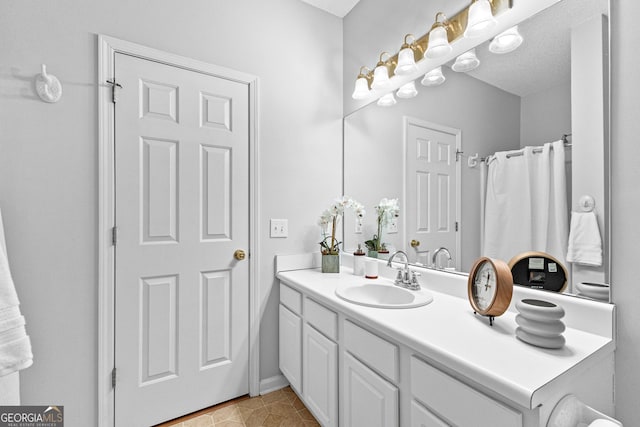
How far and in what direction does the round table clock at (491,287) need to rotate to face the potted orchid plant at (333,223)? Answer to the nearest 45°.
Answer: approximately 90° to its right

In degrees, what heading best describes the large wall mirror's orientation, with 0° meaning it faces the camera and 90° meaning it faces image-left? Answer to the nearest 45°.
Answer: approximately 45°

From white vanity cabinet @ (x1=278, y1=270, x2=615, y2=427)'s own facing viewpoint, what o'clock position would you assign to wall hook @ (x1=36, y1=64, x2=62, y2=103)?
The wall hook is roughly at 1 o'clock from the white vanity cabinet.

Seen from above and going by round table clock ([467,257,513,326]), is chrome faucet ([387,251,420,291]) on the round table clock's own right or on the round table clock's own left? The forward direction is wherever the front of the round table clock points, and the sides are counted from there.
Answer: on the round table clock's own right

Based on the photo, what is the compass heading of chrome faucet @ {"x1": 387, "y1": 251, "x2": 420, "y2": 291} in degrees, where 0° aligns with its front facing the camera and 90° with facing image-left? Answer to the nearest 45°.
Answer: approximately 45°

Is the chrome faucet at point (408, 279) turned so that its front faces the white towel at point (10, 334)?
yes

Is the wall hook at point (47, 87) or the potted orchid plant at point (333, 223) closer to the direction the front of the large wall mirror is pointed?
the wall hook

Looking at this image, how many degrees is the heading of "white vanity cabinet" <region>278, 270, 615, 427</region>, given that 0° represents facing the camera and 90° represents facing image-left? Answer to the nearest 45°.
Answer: approximately 45°

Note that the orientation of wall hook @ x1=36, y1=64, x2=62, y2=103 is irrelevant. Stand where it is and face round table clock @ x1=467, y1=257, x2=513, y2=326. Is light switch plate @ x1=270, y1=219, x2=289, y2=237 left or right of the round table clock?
left
